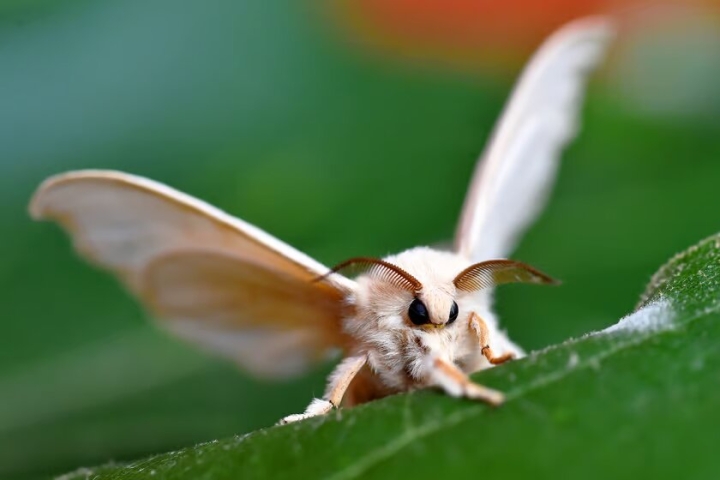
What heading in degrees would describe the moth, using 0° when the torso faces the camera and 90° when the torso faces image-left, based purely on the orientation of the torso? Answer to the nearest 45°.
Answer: approximately 315°
